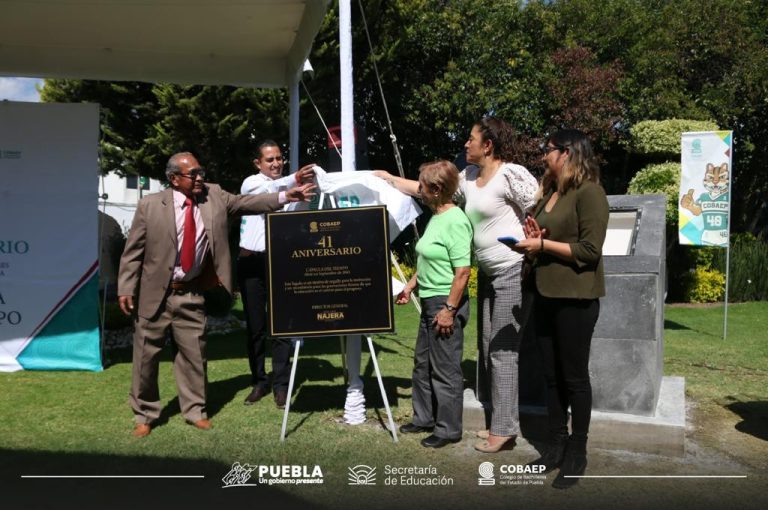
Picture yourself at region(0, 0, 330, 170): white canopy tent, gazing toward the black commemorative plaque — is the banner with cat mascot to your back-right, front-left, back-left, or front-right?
front-left

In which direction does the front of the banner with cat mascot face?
toward the camera

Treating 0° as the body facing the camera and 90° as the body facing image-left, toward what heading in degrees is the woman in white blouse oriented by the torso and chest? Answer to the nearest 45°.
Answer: approximately 45°

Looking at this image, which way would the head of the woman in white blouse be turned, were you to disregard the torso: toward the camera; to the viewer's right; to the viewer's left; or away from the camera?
to the viewer's left

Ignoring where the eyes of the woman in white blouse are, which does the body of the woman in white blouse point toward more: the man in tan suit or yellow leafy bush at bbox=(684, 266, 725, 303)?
the man in tan suit

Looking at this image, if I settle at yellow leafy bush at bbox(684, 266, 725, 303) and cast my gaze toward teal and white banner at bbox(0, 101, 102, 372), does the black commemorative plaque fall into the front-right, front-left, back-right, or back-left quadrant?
front-left

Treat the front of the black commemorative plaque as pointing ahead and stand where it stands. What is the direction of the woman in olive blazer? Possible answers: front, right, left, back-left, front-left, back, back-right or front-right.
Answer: front-left

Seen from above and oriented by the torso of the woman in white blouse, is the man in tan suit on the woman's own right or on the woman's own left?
on the woman's own right

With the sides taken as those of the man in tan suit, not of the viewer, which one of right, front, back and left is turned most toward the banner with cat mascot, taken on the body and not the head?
left

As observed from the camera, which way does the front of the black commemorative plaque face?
facing the viewer

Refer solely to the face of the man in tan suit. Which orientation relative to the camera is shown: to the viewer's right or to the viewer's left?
to the viewer's right

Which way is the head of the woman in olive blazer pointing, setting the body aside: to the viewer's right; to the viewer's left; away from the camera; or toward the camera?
to the viewer's left

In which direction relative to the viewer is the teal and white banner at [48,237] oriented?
toward the camera

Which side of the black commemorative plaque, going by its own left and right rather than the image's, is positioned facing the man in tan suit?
right

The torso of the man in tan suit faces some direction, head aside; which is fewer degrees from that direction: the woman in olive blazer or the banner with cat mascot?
the woman in olive blazer

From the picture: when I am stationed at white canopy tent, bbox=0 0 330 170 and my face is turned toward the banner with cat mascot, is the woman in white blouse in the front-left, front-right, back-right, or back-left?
front-right
